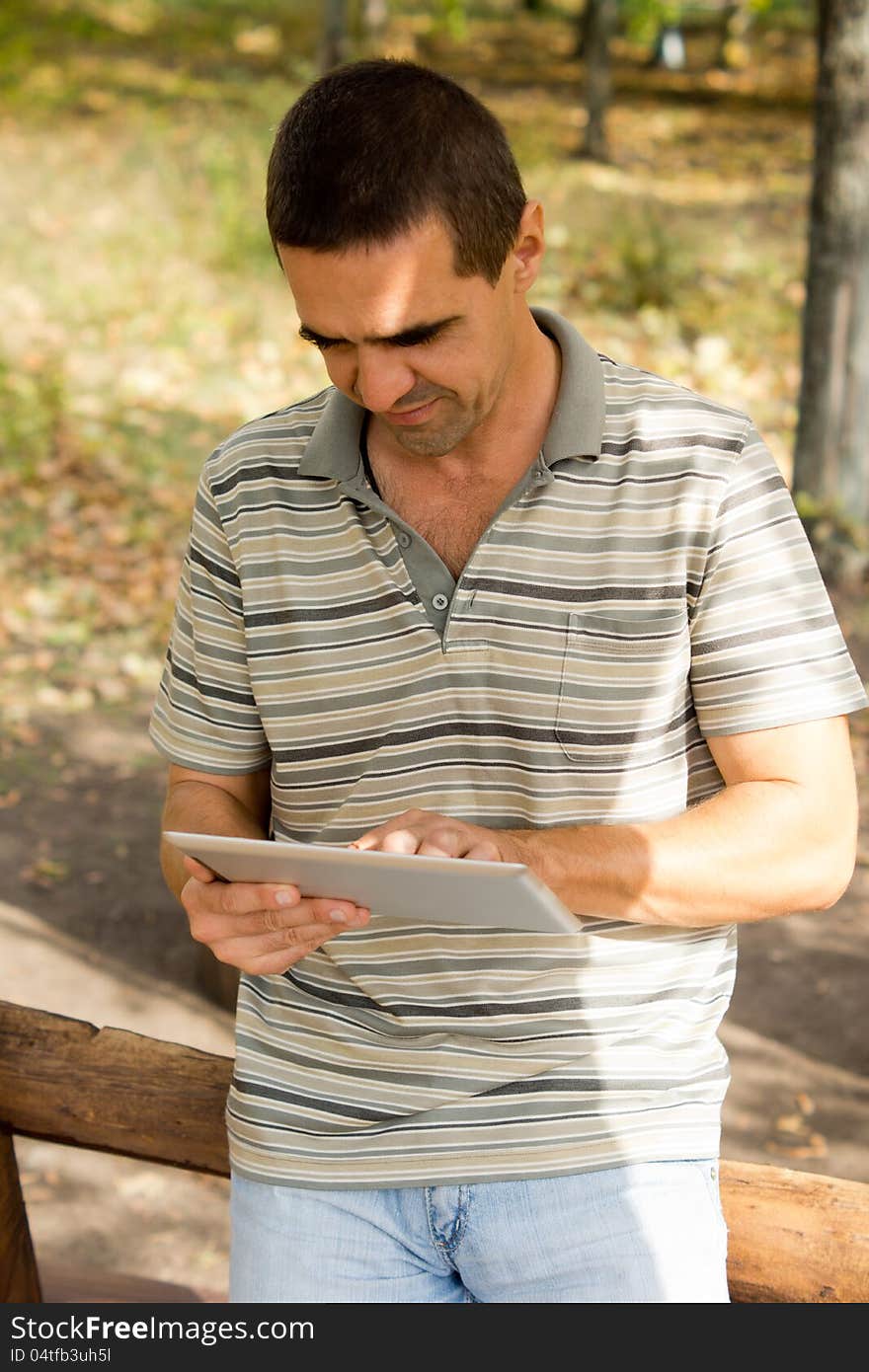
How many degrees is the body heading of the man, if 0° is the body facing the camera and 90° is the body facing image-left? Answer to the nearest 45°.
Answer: approximately 0°

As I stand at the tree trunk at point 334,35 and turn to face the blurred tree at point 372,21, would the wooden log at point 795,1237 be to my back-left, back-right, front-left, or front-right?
back-right

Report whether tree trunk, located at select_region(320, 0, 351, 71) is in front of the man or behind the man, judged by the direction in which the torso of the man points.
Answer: behind

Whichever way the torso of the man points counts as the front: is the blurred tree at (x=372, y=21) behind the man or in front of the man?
behind

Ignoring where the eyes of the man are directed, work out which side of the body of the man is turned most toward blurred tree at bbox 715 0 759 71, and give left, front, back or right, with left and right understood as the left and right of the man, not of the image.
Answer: back

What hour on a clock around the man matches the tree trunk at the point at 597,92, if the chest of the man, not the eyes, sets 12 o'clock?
The tree trunk is roughly at 6 o'clock from the man.
